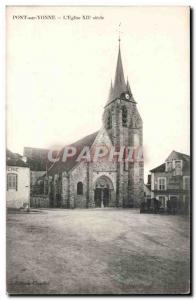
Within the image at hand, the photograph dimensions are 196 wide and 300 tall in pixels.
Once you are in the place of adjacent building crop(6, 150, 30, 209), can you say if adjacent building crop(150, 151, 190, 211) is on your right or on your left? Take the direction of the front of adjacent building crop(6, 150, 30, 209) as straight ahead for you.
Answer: on your left

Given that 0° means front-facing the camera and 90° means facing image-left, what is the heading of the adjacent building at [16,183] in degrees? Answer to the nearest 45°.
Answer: approximately 0°
